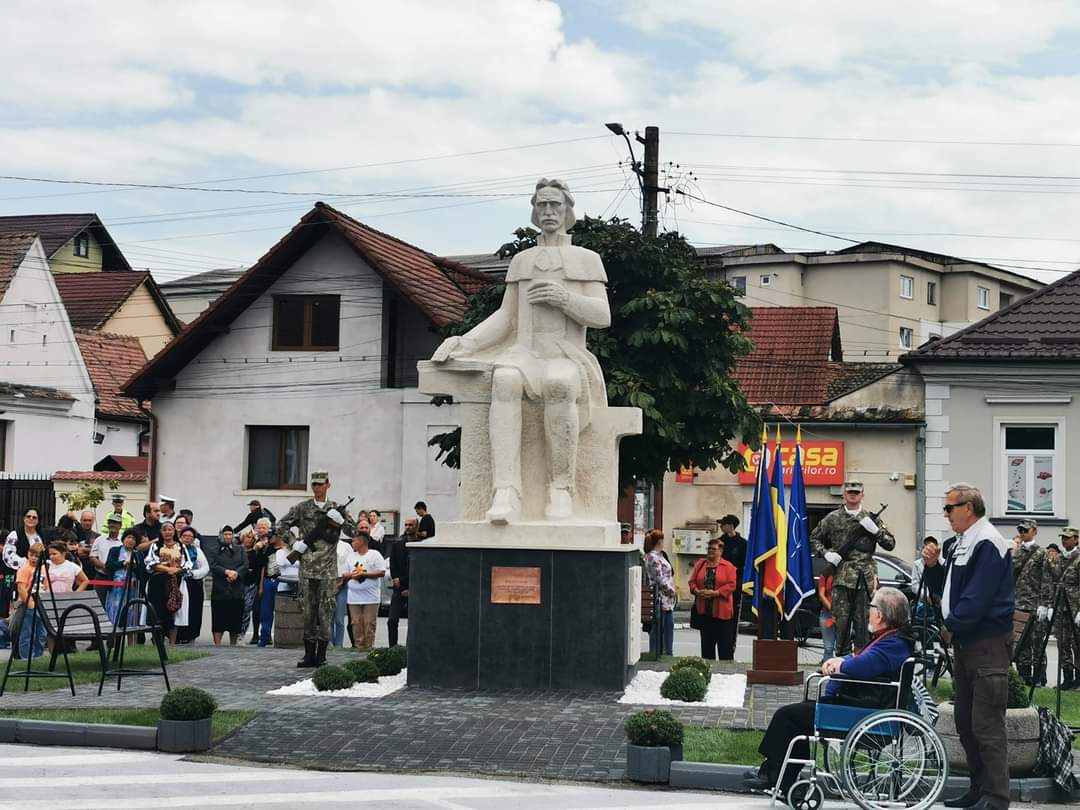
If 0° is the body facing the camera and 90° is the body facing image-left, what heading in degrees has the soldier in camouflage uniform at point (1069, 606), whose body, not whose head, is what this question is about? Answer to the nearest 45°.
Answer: approximately 45°

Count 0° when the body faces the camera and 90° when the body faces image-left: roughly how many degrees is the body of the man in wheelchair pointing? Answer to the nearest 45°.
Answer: approximately 90°

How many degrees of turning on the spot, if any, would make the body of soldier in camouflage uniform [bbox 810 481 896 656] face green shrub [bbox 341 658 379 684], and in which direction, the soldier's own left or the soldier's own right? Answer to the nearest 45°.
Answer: approximately 45° to the soldier's own right

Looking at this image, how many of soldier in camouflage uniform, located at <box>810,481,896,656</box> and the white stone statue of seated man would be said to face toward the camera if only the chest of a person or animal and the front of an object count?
2

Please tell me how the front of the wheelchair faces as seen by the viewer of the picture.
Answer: facing to the left of the viewer

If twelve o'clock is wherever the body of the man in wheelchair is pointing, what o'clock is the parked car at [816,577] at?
The parked car is roughly at 3 o'clock from the man in wheelchair.

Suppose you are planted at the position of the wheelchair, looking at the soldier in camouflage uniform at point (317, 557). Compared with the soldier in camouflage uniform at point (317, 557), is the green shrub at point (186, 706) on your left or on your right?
left

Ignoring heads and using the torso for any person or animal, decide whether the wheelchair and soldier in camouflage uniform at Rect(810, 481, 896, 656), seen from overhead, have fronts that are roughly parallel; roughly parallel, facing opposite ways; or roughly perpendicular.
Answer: roughly perpendicular

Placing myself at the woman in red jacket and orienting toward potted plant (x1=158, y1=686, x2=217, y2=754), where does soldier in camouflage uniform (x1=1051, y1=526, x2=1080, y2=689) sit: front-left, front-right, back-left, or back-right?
back-left
